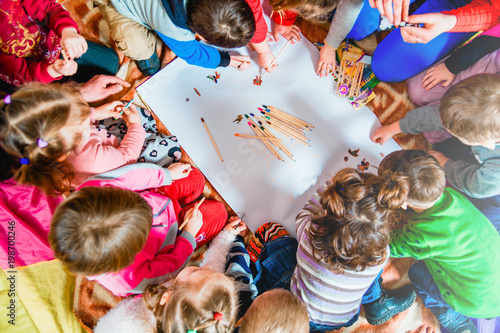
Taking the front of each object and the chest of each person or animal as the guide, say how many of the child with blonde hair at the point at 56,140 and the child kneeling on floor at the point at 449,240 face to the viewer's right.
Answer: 1

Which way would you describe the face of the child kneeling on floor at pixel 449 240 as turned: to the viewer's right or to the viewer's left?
to the viewer's left

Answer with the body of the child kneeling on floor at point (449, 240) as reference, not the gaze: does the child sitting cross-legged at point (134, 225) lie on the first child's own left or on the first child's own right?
on the first child's own left

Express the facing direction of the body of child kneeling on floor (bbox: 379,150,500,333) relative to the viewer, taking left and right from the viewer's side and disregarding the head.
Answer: facing away from the viewer and to the left of the viewer

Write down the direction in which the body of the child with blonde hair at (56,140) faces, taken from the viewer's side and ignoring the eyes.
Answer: to the viewer's right

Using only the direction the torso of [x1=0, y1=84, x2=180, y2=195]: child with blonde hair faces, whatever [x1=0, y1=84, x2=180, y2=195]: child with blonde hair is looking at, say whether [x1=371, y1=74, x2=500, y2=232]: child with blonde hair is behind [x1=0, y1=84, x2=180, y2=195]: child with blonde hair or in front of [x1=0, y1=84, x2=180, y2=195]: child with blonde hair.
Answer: in front

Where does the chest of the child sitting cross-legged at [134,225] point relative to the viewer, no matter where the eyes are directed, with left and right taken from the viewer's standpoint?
facing away from the viewer and to the right of the viewer

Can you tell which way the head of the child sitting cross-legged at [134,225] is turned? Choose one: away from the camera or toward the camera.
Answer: away from the camera
